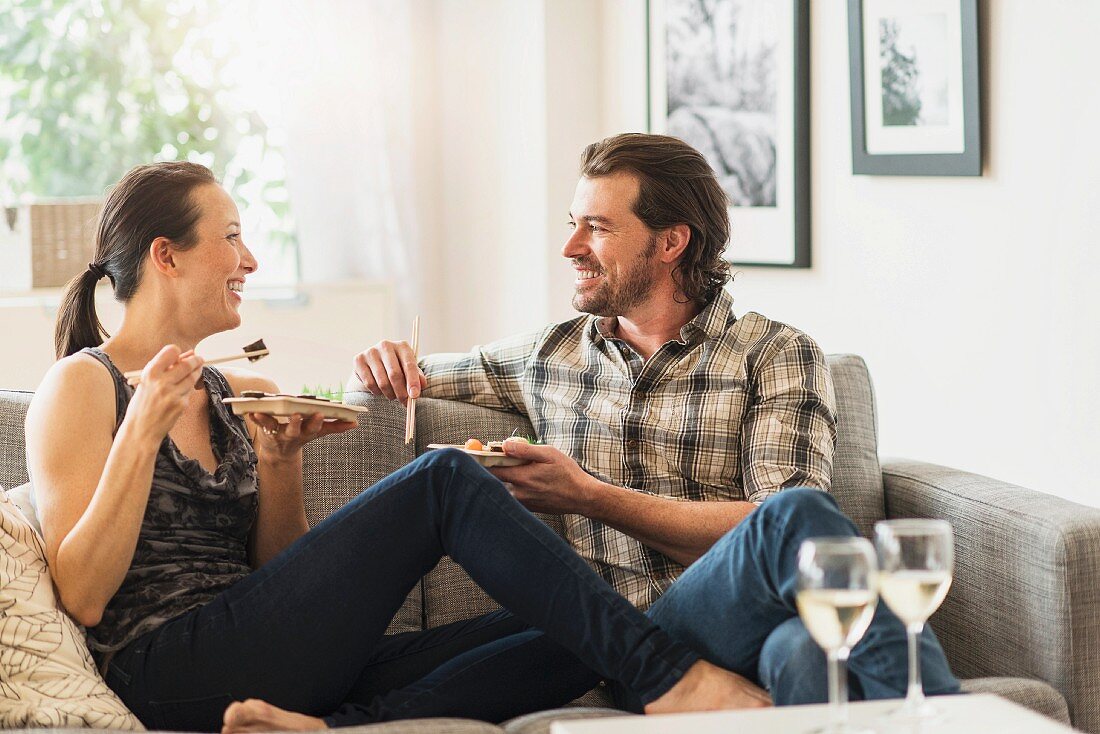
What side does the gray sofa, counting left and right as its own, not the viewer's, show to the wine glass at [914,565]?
front

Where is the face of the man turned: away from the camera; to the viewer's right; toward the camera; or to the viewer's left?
to the viewer's left

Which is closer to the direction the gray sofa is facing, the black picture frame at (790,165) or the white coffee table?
the white coffee table

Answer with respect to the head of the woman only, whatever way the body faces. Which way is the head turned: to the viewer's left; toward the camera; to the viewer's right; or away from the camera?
to the viewer's right

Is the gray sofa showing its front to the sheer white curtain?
no

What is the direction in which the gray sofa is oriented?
toward the camera

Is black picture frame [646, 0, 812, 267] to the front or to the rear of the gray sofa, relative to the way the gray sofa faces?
to the rear

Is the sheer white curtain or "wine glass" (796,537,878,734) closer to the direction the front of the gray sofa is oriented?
the wine glass

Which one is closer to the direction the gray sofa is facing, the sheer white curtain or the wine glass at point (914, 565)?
the wine glass
